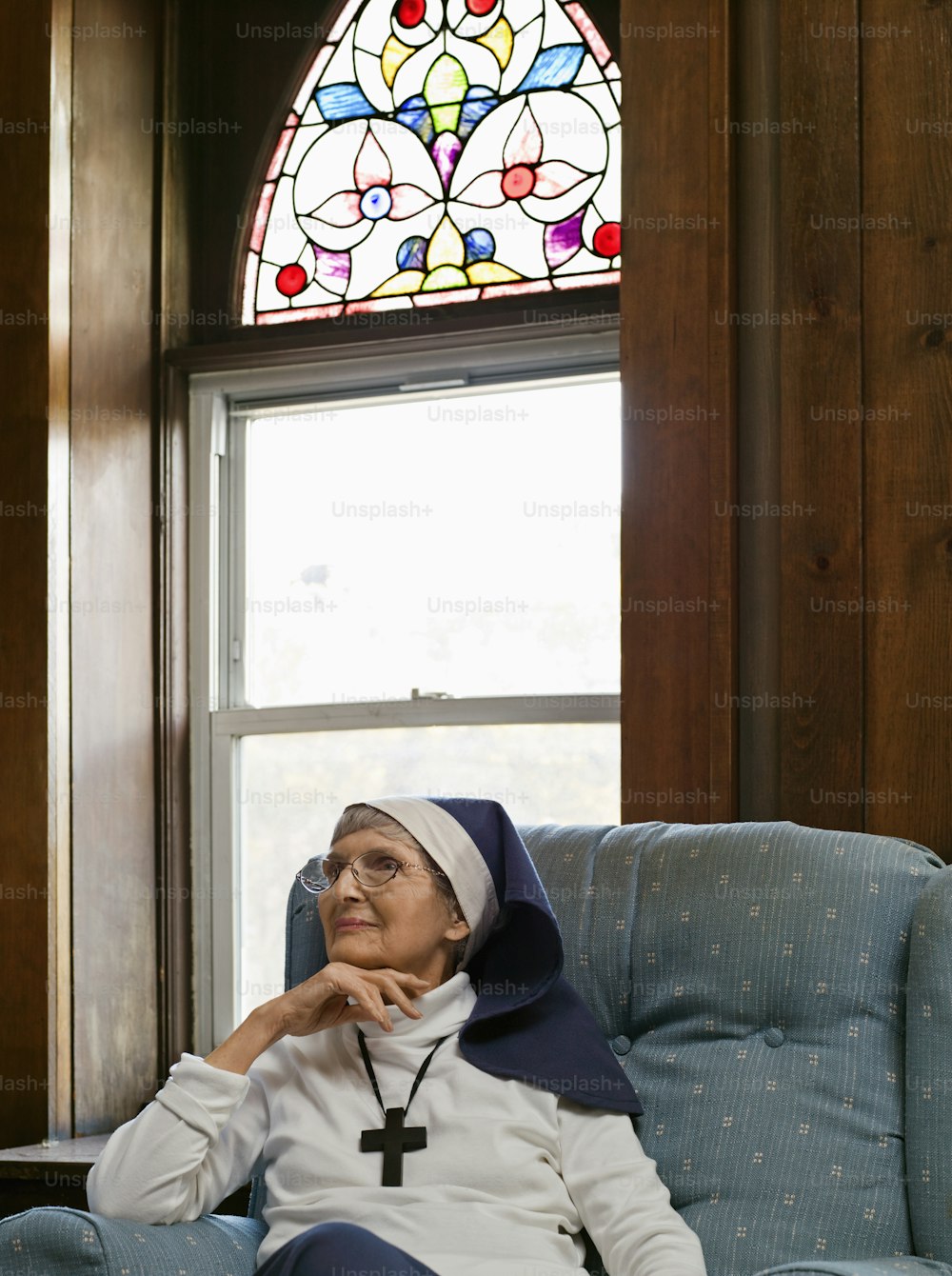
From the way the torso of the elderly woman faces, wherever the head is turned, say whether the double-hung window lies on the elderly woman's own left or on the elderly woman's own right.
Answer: on the elderly woman's own right

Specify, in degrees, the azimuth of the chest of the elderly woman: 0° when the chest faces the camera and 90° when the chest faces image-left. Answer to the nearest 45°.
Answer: approximately 45°

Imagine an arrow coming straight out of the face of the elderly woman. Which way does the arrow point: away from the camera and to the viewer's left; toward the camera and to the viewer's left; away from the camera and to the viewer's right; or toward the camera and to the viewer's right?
toward the camera and to the viewer's left
